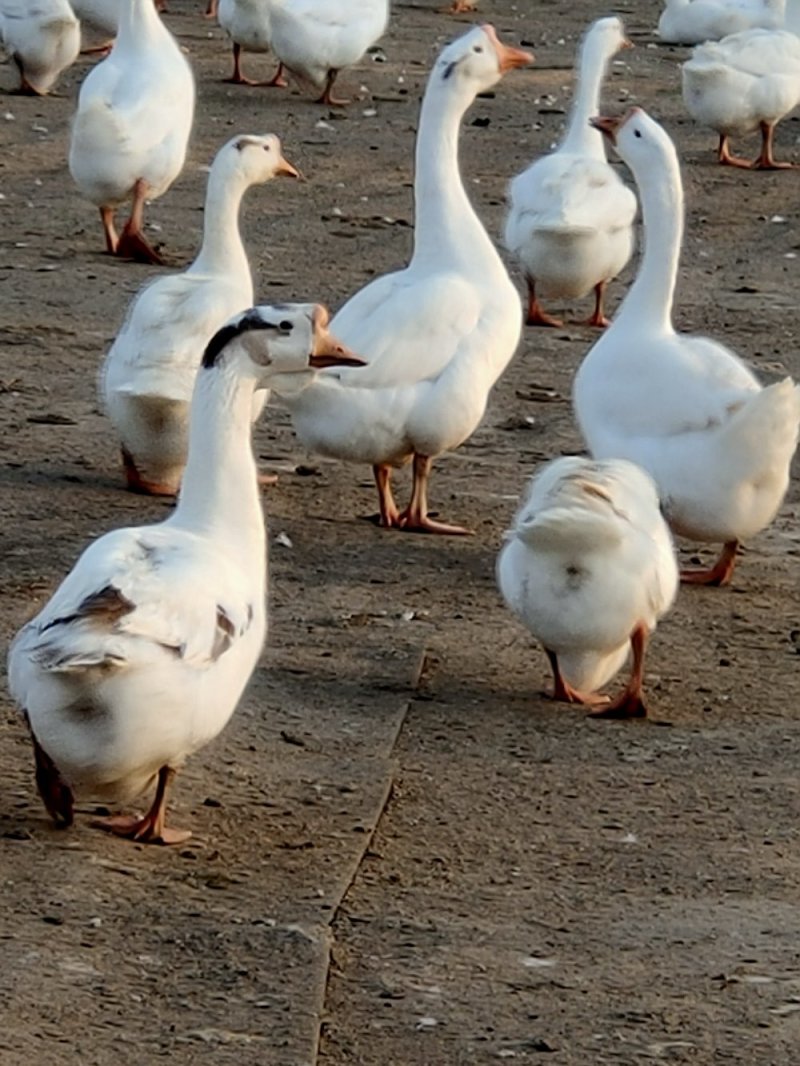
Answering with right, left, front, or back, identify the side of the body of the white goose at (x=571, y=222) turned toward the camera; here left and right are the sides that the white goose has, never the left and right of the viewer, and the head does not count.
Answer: back

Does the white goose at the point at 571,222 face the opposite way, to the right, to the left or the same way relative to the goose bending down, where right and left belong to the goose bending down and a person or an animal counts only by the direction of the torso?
the same way

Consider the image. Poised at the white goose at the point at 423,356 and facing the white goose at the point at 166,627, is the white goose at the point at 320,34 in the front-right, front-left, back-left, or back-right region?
back-right

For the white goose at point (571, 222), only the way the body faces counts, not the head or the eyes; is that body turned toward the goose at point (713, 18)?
yes

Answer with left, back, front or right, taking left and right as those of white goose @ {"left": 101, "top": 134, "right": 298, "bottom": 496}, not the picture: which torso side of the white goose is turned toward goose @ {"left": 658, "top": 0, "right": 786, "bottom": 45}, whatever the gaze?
front

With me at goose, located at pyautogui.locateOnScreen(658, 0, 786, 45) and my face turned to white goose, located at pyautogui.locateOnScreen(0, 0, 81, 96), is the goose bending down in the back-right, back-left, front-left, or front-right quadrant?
front-left

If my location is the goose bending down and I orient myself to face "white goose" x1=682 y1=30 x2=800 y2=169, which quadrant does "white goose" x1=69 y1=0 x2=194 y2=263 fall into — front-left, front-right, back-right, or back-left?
front-left

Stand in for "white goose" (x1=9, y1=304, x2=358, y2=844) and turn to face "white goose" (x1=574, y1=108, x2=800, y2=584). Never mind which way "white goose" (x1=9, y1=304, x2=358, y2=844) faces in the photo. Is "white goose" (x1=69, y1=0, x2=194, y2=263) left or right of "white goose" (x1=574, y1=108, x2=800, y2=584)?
left

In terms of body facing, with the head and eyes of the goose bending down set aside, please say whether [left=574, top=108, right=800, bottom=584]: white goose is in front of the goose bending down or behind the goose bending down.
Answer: in front
